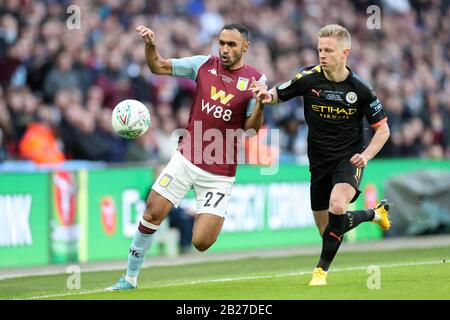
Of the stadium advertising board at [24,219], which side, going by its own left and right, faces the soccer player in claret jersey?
front

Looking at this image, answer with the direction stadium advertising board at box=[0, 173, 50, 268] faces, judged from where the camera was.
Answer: facing the viewer

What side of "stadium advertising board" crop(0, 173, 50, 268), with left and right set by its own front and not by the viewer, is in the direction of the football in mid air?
front

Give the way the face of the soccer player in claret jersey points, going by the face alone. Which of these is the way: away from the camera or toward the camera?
toward the camera
